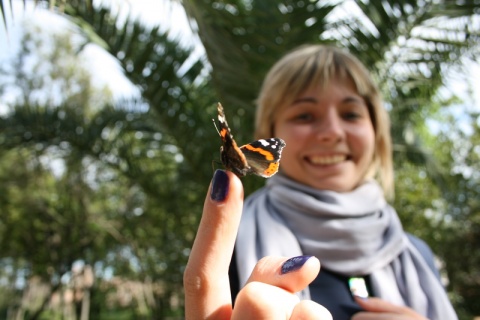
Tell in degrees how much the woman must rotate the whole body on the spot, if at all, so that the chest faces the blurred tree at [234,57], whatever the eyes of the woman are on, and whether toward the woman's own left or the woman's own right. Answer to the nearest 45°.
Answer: approximately 135° to the woman's own right

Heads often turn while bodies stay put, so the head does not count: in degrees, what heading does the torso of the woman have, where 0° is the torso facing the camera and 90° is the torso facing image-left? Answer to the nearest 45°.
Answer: approximately 0°
